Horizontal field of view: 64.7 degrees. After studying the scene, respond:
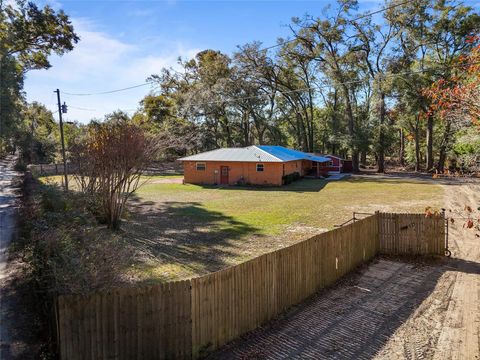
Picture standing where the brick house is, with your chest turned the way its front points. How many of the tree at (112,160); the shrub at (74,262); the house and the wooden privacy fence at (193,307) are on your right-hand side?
3

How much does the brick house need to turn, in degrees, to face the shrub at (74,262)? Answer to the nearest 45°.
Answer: approximately 90° to its right

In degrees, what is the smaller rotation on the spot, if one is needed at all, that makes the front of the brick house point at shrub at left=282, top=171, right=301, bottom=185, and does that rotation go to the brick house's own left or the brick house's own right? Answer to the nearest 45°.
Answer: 0° — it already faces it

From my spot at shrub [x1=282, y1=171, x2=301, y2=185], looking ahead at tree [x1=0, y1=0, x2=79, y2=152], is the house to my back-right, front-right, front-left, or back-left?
back-right

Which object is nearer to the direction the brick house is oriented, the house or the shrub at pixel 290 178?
the shrub

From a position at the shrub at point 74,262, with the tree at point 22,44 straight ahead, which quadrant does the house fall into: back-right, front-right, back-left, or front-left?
front-right

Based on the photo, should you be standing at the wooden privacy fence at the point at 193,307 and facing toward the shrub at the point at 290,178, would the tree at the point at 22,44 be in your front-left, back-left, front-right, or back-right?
front-left

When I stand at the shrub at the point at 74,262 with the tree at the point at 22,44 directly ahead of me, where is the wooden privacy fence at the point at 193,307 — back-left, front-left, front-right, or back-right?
back-right

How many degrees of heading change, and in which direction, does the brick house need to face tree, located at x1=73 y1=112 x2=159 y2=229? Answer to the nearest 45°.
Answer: approximately 90° to its right

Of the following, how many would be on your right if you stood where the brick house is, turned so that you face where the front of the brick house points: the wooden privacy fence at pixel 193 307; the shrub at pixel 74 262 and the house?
2
